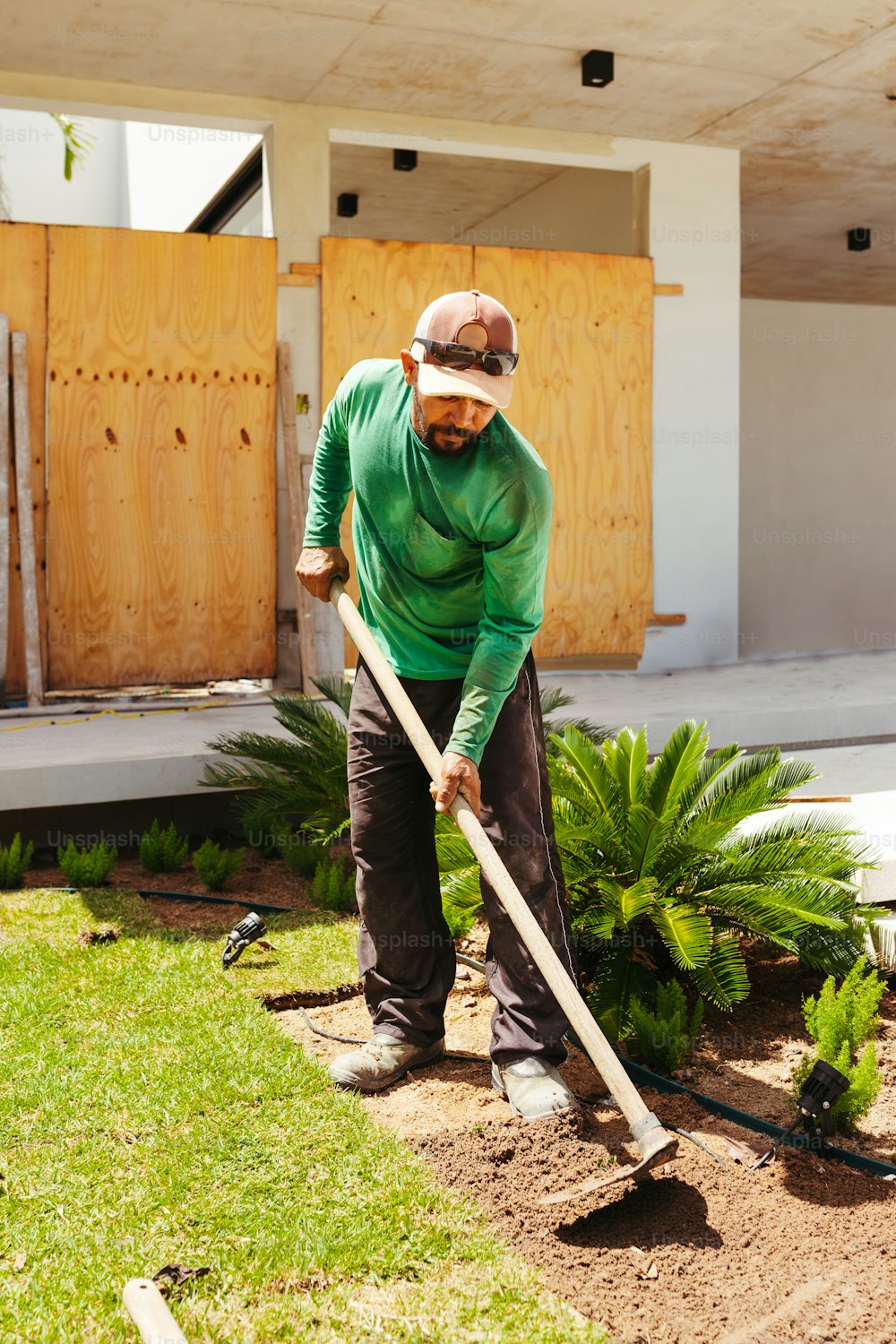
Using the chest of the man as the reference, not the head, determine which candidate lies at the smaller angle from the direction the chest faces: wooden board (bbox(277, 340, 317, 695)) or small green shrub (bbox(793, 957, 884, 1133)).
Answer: the small green shrub

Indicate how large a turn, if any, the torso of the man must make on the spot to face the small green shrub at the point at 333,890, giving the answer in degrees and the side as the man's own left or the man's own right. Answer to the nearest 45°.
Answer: approximately 180°

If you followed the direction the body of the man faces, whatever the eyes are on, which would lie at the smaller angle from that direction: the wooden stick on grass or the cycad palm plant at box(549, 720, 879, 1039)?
the wooden stick on grass

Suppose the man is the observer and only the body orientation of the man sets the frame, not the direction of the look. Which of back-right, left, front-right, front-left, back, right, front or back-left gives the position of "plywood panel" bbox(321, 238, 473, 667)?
back

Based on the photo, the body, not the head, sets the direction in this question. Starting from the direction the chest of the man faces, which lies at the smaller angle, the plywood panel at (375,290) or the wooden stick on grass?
the wooden stick on grass

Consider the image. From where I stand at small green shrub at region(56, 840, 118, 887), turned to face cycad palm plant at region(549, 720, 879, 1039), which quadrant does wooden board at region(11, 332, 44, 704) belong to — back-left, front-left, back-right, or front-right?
back-left

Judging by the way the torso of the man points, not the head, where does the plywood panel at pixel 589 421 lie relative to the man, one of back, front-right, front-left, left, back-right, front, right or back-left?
back

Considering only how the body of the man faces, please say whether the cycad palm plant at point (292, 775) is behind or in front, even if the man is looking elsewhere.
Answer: behind

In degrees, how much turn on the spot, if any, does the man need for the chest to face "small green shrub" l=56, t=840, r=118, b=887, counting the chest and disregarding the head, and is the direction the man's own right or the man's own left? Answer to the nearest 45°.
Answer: approximately 135° to the man's own right

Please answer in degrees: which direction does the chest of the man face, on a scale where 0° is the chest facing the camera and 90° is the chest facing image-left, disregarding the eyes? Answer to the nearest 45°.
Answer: approximately 0°

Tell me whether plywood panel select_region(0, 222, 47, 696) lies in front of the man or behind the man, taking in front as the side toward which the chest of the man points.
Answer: behind

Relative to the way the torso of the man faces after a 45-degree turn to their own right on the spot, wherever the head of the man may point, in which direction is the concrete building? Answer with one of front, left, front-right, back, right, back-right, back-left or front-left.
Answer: back-right

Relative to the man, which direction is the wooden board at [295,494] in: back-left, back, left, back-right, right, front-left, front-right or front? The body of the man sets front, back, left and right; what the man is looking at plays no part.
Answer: back
